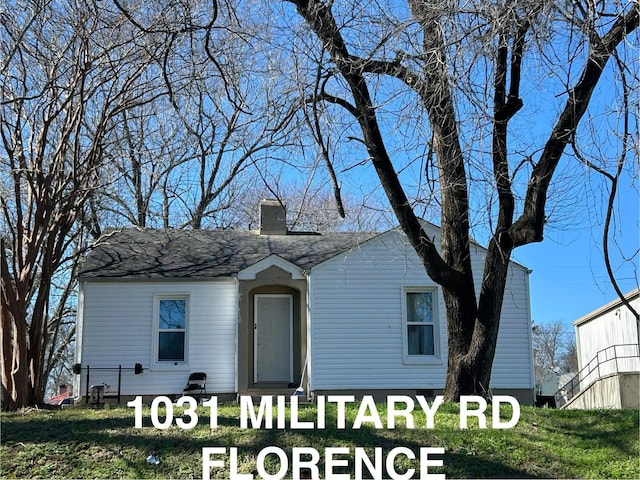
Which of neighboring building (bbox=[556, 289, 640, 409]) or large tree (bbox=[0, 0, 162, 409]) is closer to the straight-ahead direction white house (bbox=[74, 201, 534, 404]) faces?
the large tree

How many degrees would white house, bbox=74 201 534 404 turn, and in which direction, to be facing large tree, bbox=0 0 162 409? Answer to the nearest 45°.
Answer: approximately 45° to its right

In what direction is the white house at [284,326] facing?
toward the camera

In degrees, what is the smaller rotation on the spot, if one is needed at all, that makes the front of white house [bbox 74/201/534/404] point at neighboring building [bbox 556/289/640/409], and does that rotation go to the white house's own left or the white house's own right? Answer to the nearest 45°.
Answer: approximately 135° to the white house's own left
